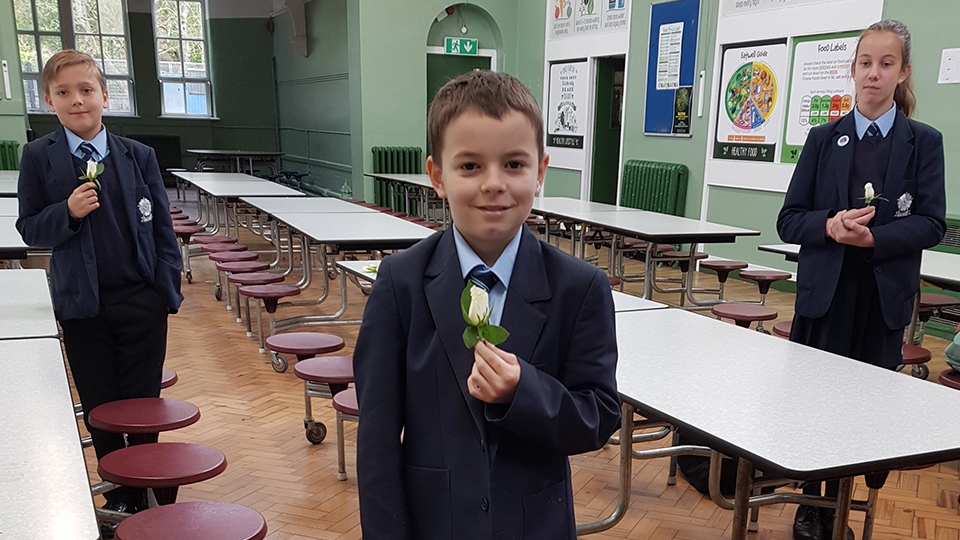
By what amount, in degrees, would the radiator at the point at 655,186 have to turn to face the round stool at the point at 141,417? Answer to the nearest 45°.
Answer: approximately 45° to its left

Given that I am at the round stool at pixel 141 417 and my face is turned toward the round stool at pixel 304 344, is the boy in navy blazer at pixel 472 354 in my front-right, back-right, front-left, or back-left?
back-right

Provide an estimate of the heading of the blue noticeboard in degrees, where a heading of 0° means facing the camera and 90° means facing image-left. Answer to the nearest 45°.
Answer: approximately 45°

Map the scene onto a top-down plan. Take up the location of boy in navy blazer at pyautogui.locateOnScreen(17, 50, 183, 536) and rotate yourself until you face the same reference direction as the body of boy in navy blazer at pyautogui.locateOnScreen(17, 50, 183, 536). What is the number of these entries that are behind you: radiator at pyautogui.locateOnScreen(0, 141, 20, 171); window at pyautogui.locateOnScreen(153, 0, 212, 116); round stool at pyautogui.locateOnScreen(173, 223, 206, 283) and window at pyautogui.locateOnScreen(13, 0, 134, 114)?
4

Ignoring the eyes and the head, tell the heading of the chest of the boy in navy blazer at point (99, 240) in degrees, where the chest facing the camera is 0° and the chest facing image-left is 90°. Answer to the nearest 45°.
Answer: approximately 0°

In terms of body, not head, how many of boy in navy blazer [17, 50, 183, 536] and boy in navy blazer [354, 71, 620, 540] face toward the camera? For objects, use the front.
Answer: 2

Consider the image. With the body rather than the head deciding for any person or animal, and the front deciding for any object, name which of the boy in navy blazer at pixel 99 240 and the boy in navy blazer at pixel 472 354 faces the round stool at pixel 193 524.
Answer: the boy in navy blazer at pixel 99 240

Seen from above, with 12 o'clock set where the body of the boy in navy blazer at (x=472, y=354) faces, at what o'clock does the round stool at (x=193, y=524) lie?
The round stool is roughly at 4 o'clock from the boy in navy blazer.

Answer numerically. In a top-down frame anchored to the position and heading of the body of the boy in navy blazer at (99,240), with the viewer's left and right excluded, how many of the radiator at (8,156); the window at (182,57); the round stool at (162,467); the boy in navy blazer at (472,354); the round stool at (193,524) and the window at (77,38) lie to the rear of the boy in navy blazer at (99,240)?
3

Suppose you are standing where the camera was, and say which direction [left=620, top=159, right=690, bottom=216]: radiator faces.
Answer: facing the viewer and to the left of the viewer
